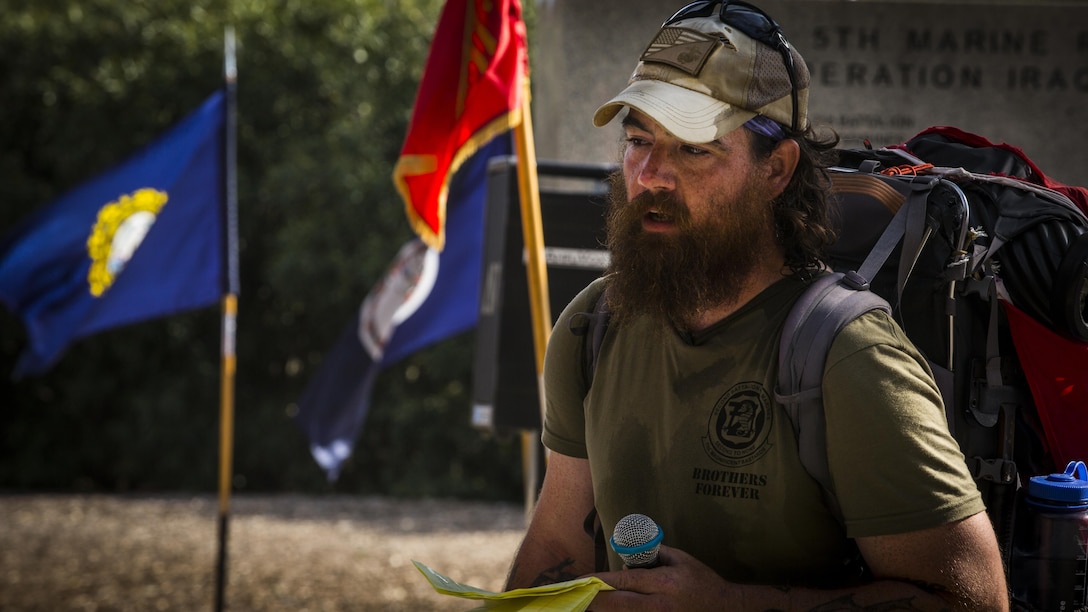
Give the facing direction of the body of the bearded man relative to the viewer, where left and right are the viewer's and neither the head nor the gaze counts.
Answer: facing the viewer and to the left of the viewer

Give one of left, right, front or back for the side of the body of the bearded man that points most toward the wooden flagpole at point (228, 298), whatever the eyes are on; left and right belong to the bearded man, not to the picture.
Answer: right

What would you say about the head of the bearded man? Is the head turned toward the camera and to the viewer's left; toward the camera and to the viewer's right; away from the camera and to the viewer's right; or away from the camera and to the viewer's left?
toward the camera and to the viewer's left
